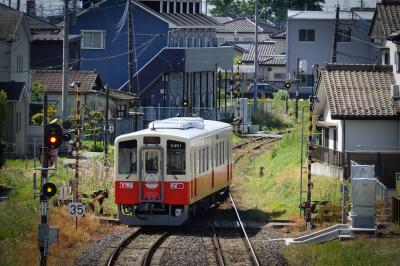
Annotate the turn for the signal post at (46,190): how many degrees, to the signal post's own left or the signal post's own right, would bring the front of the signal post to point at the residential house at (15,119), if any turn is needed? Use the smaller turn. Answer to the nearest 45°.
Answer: approximately 180°

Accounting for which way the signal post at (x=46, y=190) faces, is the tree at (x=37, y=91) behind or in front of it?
behind

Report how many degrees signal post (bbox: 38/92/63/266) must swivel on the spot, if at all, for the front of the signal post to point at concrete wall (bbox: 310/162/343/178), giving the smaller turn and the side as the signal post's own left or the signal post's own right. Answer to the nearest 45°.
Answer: approximately 135° to the signal post's own left

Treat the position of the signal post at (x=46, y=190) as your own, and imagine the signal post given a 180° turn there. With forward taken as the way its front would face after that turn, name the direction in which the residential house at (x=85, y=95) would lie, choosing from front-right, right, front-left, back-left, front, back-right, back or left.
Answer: front

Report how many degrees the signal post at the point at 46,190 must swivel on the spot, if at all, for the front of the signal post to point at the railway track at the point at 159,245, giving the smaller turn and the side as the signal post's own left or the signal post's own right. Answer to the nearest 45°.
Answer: approximately 135° to the signal post's own left

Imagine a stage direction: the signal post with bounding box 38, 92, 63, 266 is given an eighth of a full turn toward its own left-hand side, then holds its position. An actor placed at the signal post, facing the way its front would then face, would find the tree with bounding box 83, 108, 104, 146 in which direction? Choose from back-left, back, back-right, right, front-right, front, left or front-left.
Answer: back-left

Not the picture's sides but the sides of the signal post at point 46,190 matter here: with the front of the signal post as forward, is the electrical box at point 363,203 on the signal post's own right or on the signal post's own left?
on the signal post's own left

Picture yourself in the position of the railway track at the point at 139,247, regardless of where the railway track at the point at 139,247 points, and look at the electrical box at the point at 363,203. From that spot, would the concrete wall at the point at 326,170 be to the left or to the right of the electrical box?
left

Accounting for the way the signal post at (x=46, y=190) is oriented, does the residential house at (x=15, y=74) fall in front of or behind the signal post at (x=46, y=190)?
behind

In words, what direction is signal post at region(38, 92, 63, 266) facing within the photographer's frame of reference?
facing the viewer
